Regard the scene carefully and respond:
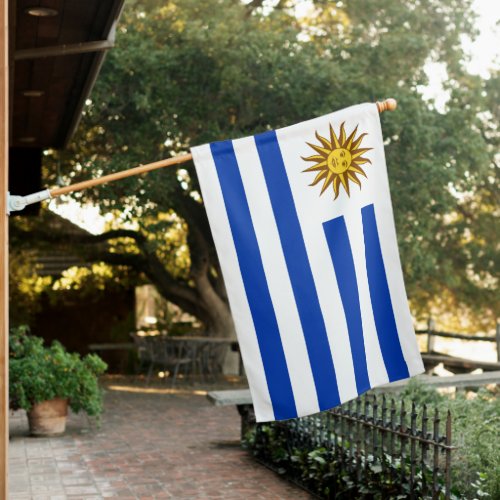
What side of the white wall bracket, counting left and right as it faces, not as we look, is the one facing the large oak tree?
left

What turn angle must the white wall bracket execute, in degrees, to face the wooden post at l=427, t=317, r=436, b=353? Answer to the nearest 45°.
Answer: approximately 45° to its left

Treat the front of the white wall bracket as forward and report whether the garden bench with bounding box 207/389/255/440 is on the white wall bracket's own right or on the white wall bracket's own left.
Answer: on the white wall bracket's own left

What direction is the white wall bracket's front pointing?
to the viewer's right

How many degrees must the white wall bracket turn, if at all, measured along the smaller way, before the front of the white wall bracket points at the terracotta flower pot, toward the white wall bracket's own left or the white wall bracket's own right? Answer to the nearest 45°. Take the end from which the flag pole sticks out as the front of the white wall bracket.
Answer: approximately 90° to the white wall bracket's own left

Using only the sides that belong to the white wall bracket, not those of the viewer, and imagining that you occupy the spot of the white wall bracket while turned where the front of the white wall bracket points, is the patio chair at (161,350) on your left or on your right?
on your left

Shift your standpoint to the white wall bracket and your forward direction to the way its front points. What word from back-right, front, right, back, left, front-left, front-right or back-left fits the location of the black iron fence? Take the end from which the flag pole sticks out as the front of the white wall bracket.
front-left

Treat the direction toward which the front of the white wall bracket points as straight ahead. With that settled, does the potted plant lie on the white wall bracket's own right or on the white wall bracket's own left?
on the white wall bracket's own left
